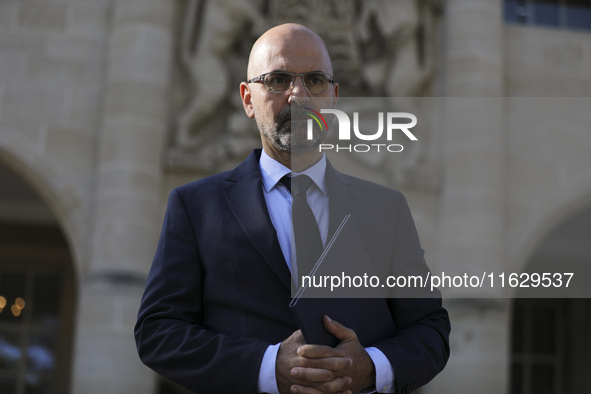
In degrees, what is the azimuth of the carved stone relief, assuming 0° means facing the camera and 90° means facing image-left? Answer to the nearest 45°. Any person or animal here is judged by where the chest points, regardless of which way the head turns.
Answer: approximately 0°

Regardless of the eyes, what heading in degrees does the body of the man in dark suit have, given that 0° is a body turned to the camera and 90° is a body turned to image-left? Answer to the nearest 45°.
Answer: approximately 0°

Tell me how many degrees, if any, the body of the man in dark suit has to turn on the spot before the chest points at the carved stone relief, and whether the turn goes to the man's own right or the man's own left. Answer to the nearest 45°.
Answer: approximately 180°

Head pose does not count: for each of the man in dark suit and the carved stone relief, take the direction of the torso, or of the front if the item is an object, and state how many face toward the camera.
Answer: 2

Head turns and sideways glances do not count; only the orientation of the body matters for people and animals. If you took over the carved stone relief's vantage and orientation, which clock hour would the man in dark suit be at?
The man in dark suit is roughly at 12 o'clock from the carved stone relief.
